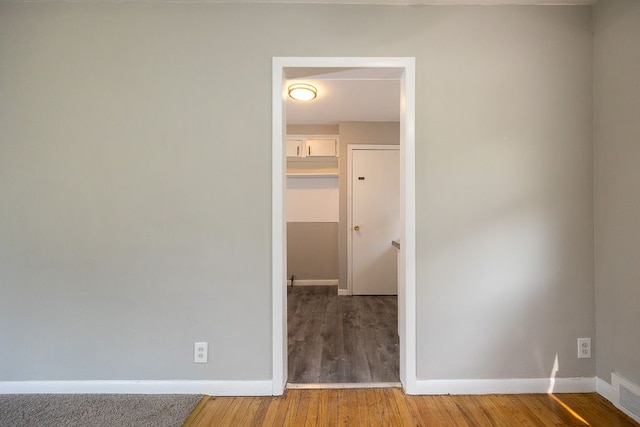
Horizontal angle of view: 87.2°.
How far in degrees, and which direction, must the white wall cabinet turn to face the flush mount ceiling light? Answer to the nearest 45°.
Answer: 0° — it already faces it

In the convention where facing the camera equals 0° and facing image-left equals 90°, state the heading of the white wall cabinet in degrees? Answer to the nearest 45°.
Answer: approximately 0°
